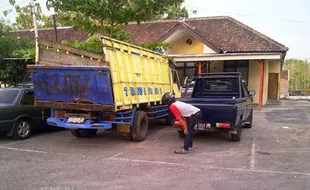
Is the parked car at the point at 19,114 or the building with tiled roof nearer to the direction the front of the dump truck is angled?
the building with tiled roof

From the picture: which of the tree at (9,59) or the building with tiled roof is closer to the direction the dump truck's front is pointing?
the building with tiled roof

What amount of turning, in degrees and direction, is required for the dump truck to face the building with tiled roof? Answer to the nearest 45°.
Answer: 0° — it already faces it

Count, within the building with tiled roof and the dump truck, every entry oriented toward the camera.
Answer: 1

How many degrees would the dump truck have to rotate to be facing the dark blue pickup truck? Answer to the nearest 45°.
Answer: approximately 45° to its right

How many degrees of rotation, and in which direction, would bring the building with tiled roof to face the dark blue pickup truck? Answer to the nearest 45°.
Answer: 0° — it already faces it

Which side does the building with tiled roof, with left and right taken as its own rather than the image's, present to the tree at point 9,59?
right

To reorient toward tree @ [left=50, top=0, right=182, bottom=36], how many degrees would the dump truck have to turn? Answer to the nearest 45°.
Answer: approximately 45° to its left

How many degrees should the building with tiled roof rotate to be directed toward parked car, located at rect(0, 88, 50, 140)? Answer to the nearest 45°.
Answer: approximately 45° to its right

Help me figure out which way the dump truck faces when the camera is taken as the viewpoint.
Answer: facing away from the viewer and to the right of the viewer

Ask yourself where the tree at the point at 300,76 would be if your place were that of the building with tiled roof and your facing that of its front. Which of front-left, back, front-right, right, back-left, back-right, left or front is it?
back-left

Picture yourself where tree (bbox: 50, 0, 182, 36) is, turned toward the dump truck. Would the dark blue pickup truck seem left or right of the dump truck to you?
left
